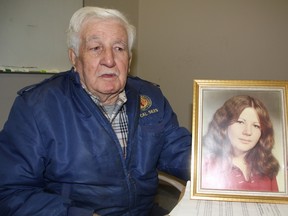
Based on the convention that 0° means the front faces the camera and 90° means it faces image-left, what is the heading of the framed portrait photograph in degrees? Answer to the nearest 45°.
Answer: approximately 0°

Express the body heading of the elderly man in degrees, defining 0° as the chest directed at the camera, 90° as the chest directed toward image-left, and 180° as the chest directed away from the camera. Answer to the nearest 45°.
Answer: approximately 315°
